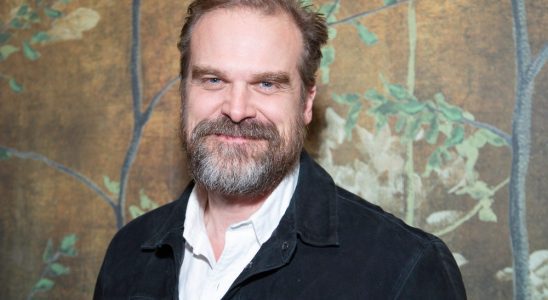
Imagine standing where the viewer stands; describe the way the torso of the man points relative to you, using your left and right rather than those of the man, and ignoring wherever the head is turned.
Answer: facing the viewer and to the left of the viewer
